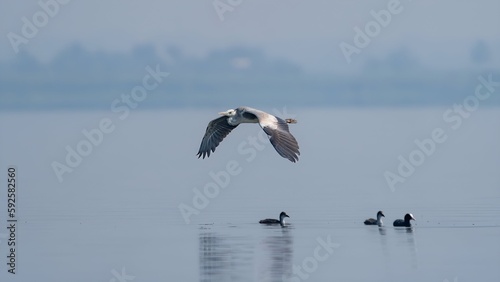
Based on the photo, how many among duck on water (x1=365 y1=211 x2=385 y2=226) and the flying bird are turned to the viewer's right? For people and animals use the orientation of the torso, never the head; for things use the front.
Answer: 1

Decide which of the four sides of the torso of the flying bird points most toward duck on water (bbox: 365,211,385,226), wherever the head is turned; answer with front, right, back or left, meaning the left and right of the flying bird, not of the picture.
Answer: back

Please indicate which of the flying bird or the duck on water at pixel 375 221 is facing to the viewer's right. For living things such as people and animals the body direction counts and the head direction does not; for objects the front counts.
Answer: the duck on water

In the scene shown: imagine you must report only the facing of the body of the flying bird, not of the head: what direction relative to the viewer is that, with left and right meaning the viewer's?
facing the viewer and to the left of the viewer

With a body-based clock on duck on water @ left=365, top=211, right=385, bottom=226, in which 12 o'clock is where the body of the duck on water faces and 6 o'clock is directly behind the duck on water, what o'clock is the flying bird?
The flying bird is roughly at 5 o'clock from the duck on water.

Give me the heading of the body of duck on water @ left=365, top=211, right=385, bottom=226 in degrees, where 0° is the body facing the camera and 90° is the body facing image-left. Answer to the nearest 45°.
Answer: approximately 270°
